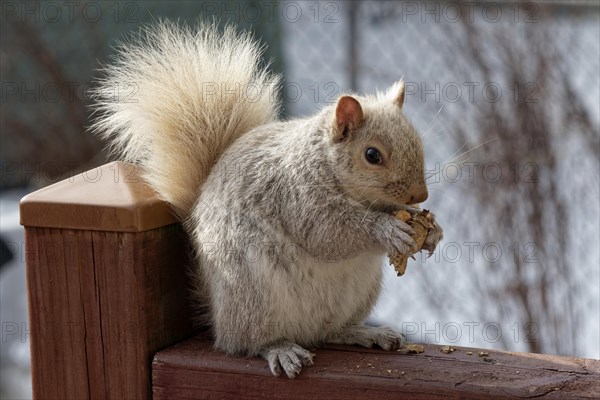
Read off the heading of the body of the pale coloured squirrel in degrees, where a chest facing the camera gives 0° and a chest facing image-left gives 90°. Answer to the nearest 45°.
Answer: approximately 315°
